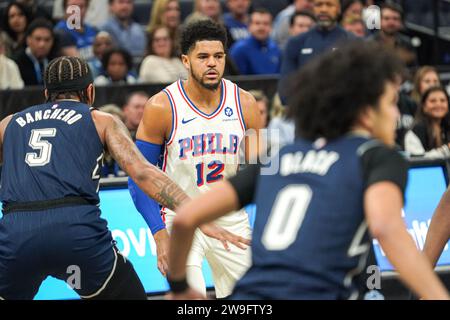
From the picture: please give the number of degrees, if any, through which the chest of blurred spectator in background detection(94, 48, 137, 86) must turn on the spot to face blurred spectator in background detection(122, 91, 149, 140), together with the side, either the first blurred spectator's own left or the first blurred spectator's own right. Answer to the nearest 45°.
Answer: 0° — they already face them

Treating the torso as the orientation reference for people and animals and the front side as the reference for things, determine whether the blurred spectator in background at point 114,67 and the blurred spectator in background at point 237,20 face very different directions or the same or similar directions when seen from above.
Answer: same or similar directions

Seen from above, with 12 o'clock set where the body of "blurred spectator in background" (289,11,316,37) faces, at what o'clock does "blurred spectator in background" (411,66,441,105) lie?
"blurred spectator in background" (411,66,441,105) is roughly at 10 o'clock from "blurred spectator in background" (289,11,316,37).

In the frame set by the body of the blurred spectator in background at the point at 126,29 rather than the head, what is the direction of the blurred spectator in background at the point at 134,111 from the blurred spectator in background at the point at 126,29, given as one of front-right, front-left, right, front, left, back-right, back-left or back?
front

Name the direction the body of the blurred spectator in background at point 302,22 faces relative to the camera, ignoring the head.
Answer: toward the camera

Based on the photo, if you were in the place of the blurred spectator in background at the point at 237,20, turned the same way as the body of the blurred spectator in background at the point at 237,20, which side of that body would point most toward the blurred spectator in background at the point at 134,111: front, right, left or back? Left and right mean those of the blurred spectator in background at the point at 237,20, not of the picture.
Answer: front

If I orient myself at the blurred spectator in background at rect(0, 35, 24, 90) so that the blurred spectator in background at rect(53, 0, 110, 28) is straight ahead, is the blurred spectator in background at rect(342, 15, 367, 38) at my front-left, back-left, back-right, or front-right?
front-right

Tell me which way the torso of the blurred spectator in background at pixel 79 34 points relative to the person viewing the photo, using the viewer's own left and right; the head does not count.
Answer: facing the viewer

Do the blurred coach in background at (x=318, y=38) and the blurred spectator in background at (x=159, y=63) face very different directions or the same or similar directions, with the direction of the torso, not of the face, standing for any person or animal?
same or similar directions

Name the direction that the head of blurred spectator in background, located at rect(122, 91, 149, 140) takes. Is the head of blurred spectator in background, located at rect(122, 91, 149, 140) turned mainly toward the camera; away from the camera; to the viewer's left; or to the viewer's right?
toward the camera

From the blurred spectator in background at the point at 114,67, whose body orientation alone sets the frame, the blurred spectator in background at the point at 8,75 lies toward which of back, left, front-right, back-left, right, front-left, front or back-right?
right

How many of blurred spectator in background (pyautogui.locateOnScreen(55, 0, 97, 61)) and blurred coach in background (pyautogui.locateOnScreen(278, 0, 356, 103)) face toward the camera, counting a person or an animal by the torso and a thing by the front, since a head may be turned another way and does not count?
2

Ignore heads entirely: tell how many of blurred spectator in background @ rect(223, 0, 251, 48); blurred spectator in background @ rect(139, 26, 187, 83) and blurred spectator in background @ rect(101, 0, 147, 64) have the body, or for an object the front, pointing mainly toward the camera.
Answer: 3

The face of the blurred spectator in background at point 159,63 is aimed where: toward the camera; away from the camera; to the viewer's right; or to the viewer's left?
toward the camera

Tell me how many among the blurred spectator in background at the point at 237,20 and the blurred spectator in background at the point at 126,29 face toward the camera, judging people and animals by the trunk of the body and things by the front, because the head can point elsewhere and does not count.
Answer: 2

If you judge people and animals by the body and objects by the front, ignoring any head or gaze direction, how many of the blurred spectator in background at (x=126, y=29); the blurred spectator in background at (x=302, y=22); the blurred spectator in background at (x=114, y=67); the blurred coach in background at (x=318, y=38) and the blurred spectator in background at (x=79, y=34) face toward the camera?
5

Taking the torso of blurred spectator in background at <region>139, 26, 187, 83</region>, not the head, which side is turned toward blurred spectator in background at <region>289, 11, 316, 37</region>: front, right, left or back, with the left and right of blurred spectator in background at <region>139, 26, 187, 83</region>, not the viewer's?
left

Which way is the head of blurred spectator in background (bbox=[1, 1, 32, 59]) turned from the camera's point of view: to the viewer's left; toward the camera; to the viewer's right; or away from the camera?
toward the camera
